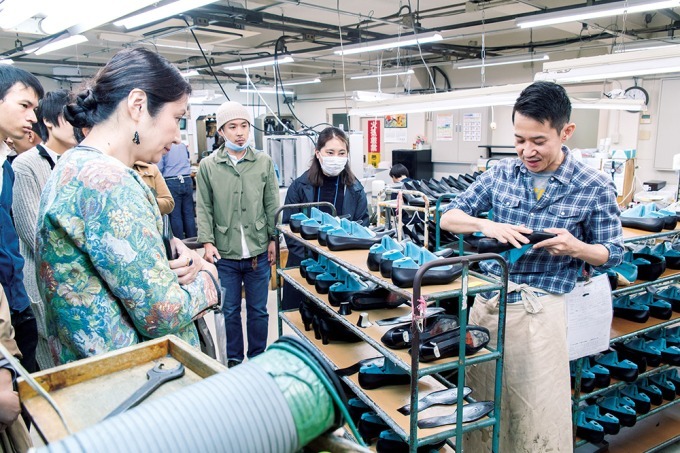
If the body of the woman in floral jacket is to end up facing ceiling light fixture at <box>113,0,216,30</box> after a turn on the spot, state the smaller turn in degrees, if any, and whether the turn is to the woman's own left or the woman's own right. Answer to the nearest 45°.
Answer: approximately 90° to the woman's own left

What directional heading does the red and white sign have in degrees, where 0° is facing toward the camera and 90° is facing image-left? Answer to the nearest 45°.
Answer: approximately 0°

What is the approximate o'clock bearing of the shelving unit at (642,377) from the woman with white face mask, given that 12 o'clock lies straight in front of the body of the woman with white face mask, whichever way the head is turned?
The shelving unit is roughly at 10 o'clock from the woman with white face mask.

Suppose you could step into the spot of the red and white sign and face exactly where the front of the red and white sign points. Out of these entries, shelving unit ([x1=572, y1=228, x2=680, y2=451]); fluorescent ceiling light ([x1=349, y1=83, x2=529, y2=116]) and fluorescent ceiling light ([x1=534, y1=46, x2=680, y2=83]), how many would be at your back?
0

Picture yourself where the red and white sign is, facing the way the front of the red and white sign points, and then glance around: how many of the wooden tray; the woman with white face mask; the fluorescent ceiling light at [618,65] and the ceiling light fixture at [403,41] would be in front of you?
4

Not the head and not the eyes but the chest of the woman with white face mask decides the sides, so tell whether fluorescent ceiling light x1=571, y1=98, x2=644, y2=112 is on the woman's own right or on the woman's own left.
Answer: on the woman's own left

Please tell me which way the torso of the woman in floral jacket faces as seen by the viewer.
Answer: to the viewer's right

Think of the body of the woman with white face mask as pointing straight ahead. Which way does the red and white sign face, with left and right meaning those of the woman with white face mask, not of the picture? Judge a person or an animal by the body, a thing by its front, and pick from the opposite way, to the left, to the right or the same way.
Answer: the same way

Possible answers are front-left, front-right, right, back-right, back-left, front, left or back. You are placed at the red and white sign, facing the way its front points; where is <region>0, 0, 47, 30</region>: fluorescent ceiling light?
front

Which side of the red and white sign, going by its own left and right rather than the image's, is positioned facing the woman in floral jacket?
front

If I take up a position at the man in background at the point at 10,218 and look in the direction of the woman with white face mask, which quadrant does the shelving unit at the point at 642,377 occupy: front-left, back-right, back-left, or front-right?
front-right

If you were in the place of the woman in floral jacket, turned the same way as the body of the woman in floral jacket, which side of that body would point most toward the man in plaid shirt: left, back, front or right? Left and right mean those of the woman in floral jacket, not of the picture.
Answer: front

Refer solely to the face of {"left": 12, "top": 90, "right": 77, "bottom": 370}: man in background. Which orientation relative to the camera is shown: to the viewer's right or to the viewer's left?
to the viewer's right

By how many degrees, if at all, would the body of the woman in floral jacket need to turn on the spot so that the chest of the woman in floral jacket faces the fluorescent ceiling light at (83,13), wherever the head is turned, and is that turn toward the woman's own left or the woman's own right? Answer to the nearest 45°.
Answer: approximately 90° to the woman's own left

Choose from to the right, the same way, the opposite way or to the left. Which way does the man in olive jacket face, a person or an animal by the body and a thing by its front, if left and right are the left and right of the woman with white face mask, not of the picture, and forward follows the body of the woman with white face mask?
the same way

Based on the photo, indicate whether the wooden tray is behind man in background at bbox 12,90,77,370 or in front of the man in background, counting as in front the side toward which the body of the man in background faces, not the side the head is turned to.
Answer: in front

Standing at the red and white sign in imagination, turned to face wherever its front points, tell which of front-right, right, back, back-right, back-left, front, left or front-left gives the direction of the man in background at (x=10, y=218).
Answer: front
